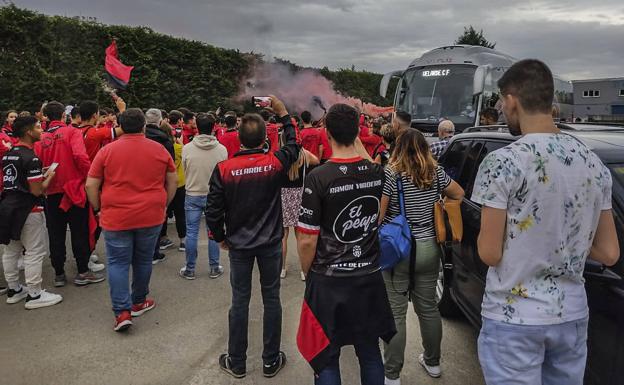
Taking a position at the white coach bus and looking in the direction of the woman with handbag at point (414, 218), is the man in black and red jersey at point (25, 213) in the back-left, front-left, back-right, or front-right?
front-right

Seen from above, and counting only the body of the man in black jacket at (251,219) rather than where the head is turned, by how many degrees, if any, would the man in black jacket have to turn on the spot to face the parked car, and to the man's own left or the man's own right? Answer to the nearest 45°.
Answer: approximately 90° to the man's own right

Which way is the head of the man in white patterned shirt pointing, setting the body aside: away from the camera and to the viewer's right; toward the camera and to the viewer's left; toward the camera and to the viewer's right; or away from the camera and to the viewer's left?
away from the camera and to the viewer's left

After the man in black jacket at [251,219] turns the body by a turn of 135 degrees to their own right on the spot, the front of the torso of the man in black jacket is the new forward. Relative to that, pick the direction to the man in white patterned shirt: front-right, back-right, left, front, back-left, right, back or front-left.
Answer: front

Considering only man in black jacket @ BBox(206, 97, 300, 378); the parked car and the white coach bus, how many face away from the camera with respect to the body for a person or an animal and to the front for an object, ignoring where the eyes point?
1

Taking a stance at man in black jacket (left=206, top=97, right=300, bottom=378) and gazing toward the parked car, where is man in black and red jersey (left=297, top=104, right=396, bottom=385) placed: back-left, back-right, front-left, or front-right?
front-right

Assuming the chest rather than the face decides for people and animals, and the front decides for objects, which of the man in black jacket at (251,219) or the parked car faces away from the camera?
the man in black jacket

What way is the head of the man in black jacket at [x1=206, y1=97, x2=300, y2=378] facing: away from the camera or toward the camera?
away from the camera

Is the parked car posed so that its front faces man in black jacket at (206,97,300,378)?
no

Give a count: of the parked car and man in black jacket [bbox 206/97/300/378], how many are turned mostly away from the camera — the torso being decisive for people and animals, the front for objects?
1

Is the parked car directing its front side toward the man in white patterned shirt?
no

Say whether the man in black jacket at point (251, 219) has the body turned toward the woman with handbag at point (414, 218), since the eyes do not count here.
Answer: no

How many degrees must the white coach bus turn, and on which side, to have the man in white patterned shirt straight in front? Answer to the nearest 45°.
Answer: approximately 45° to its left

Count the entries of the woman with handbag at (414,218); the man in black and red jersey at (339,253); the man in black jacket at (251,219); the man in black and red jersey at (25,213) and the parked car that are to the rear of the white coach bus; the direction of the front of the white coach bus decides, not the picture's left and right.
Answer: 0

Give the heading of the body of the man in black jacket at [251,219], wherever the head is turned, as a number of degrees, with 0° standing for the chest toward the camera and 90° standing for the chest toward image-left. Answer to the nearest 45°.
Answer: approximately 180°

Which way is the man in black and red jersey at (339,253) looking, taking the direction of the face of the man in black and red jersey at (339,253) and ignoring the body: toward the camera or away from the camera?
away from the camera

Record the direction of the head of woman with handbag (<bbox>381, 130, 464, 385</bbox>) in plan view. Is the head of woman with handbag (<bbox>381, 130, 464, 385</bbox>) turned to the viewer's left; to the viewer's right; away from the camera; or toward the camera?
away from the camera
